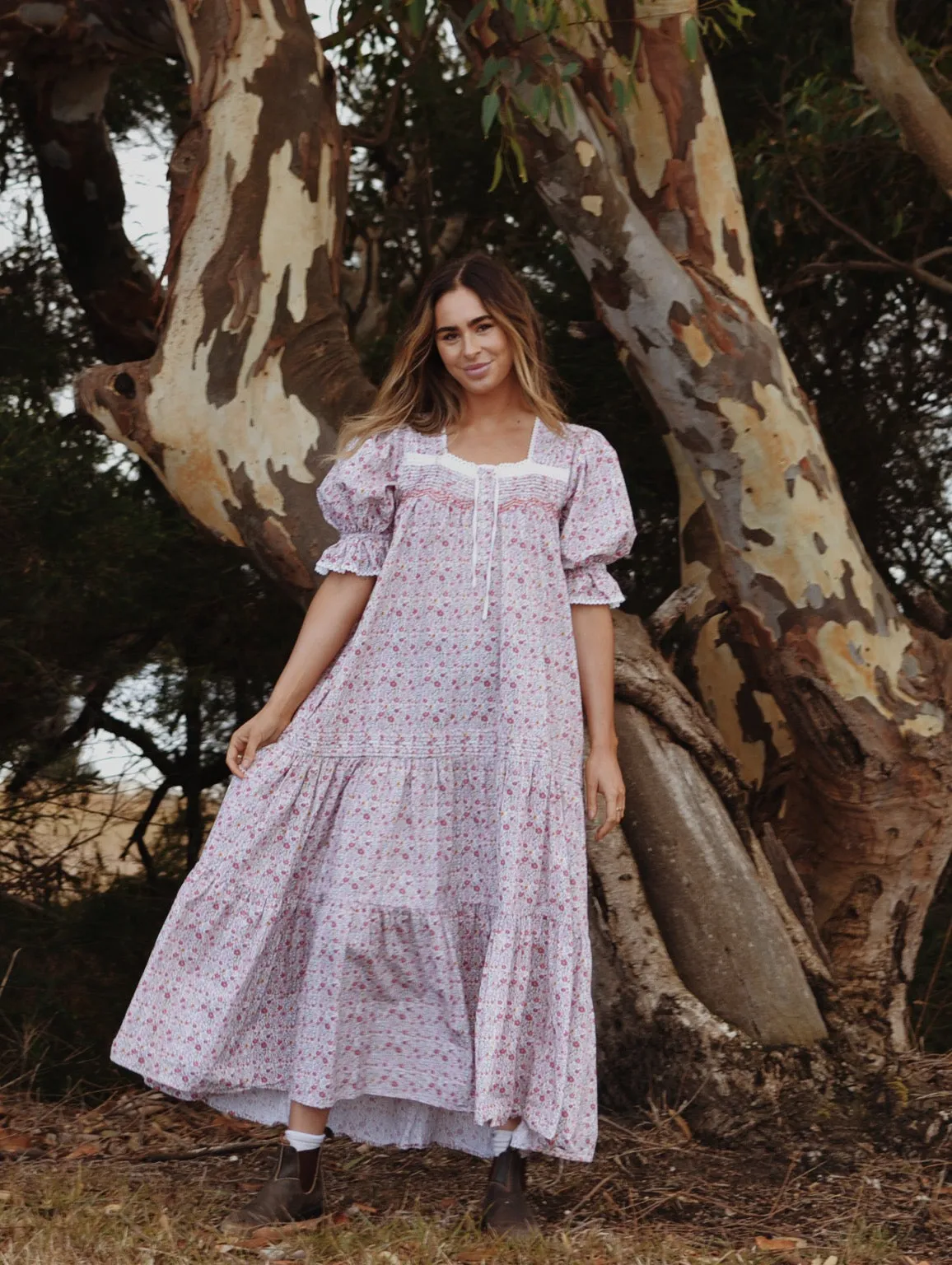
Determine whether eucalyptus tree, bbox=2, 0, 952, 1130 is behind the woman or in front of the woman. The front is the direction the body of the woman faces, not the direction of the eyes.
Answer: behind

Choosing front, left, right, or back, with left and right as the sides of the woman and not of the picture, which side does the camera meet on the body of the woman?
front

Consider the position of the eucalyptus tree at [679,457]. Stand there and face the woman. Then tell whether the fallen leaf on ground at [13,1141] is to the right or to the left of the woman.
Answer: right

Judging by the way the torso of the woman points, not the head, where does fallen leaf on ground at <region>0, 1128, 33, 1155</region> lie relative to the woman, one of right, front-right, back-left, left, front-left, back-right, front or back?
back-right

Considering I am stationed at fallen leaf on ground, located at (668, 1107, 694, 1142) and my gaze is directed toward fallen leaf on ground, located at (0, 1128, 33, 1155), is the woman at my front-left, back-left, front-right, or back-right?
front-left
